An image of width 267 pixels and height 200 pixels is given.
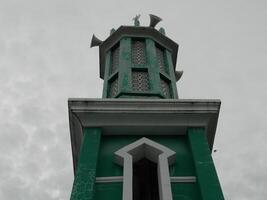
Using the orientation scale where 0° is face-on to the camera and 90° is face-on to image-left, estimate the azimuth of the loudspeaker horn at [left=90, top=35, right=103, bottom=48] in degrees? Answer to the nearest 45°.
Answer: approximately 90°

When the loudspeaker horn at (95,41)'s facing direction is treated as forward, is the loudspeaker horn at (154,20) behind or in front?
behind
